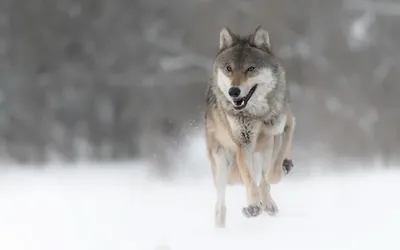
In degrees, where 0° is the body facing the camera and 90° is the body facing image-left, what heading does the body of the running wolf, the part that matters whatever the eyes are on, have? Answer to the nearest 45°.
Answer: approximately 0°
